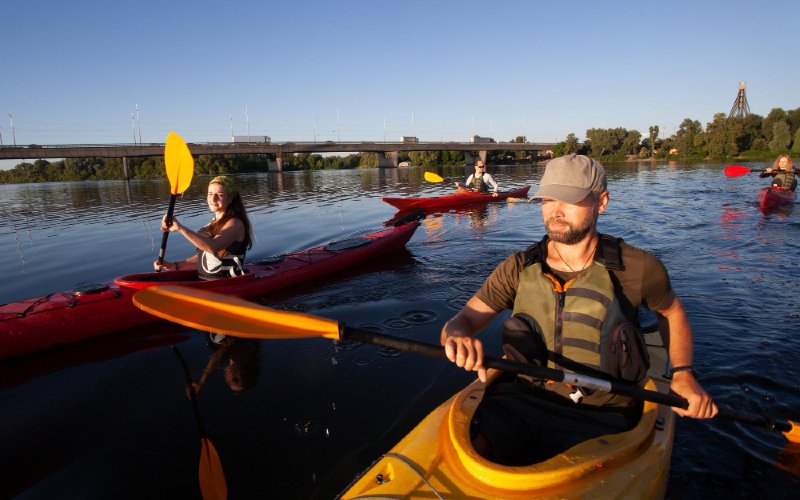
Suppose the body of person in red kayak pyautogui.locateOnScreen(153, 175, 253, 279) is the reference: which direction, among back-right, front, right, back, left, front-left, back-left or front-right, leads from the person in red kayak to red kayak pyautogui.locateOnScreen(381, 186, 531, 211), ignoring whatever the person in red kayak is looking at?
back

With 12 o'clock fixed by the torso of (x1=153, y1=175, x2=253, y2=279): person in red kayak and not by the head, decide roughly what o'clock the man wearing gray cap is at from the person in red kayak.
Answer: The man wearing gray cap is roughly at 10 o'clock from the person in red kayak.

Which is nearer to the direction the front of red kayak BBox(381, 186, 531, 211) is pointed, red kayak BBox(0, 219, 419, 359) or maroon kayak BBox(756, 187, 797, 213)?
the red kayak

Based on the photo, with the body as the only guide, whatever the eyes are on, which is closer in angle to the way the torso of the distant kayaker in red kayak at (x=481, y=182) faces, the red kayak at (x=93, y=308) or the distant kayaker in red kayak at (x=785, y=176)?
the red kayak

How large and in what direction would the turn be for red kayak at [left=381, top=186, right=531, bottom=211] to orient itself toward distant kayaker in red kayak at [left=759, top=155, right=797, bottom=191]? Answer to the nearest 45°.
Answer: approximately 180°

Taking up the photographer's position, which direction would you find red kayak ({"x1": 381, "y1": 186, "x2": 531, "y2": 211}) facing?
facing to the left of the viewer

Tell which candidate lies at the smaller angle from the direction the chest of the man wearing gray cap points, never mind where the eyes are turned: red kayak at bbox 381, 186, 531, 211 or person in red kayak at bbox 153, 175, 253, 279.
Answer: the person in red kayak

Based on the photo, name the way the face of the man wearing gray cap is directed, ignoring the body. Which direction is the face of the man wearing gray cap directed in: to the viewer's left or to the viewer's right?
to the viewer's left

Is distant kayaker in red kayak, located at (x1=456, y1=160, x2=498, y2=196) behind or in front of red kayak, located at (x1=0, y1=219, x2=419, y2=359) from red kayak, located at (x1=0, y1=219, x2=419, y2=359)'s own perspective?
behind
